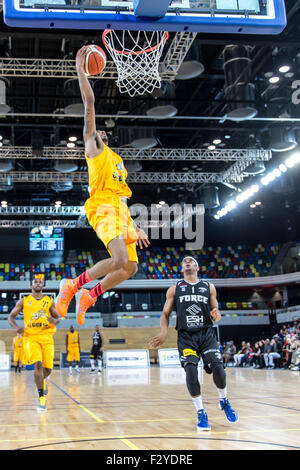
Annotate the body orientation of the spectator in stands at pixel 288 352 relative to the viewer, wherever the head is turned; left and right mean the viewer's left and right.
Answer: facing the viewer and to the left of the viewer

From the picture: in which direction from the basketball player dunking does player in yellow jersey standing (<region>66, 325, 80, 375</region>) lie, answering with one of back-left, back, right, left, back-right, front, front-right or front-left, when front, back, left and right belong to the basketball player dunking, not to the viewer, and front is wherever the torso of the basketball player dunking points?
back-left

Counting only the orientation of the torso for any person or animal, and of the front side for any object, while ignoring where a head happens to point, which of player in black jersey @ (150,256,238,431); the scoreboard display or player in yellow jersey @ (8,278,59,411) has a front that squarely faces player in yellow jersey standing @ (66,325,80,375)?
the scoreboard display

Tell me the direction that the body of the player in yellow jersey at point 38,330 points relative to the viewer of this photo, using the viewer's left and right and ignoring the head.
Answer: facing the viewer

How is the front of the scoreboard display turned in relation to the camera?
facing the viewer

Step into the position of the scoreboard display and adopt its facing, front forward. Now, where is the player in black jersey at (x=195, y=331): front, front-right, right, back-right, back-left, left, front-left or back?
front

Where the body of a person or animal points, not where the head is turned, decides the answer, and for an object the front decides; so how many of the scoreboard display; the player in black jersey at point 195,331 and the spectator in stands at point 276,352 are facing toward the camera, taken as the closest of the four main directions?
2

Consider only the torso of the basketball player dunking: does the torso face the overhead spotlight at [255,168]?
no
